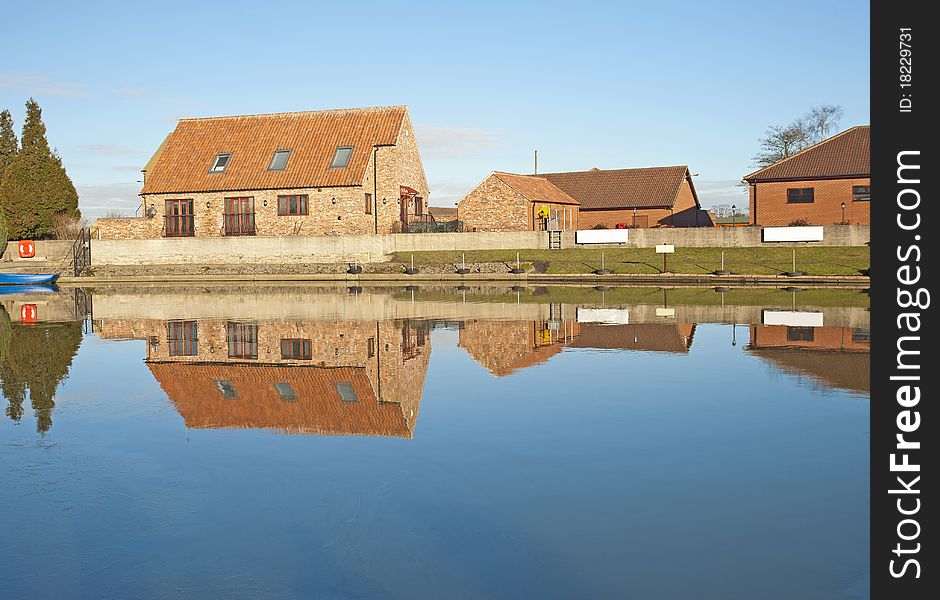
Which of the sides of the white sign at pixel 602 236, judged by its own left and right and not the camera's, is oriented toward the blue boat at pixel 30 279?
right

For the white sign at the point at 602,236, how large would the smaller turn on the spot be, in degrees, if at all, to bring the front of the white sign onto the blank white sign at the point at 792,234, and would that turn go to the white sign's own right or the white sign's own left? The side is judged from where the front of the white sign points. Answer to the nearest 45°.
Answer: approximately 90° to the white sign's own left

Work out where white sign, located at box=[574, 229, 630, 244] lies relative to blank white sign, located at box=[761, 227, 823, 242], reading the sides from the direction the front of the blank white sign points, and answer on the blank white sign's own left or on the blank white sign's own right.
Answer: on the blank white sign's own right

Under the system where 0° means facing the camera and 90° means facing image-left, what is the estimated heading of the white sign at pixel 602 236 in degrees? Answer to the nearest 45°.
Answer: approximately 0°

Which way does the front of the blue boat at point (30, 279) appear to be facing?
to the viewer's right

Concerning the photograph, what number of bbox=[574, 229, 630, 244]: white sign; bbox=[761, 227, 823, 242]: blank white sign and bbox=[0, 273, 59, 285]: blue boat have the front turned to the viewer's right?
1

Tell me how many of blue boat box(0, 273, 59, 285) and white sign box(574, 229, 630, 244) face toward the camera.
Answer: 1

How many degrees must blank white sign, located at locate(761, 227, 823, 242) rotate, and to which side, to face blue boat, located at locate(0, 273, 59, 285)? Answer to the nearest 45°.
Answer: approximately 90° to its right

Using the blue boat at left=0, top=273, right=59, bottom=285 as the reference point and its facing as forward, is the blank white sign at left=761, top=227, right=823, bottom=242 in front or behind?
in front

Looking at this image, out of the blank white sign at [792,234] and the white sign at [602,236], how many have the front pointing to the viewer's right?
0
